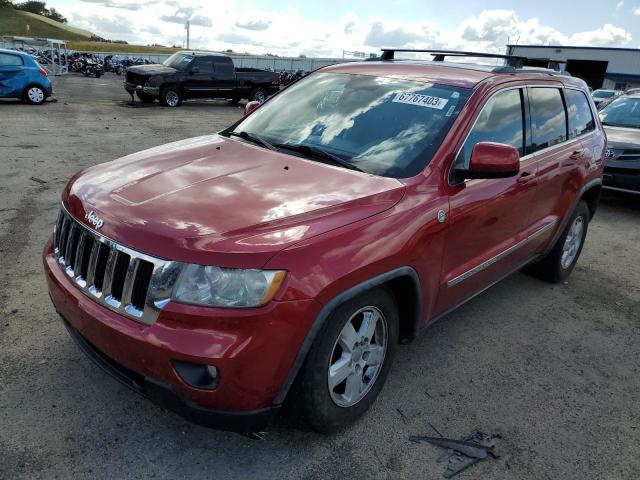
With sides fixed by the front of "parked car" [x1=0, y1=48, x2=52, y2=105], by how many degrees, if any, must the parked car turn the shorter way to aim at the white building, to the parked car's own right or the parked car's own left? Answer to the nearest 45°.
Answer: approximately 180°

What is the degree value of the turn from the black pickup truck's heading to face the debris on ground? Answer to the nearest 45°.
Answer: approximately 45° to its left

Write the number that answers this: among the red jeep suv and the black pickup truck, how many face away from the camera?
0

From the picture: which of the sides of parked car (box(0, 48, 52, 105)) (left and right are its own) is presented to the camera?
left

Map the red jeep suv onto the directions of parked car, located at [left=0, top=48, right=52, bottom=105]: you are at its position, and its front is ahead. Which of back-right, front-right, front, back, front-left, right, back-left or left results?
left

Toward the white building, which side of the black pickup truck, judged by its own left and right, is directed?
back

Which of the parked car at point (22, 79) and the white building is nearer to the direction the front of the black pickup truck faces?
the parked car

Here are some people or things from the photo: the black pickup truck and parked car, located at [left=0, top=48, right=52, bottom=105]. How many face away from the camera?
0

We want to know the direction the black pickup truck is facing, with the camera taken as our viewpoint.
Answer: facing the viewer and to the left of the viewer

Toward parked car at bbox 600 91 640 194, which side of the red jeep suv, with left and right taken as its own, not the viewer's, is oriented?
back

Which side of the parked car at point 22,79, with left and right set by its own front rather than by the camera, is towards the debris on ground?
left

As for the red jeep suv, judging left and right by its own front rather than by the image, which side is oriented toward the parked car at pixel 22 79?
right

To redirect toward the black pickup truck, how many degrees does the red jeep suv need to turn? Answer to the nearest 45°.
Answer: approximately 135° to its right

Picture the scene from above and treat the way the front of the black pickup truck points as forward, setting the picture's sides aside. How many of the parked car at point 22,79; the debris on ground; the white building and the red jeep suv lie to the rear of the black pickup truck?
1

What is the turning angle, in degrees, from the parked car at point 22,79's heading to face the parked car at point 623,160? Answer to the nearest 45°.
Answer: approximately 135° to its left
